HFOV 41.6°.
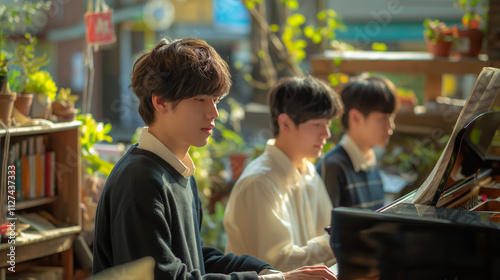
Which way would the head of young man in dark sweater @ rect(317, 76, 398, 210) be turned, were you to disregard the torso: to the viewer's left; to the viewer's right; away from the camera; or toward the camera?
to the viewer's right

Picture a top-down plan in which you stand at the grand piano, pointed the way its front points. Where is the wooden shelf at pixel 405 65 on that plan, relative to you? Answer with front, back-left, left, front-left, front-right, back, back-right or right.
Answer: right

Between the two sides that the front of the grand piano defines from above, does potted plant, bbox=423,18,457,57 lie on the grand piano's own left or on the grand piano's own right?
on the grand piano's own right

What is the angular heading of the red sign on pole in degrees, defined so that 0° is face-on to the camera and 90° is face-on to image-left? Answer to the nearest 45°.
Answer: approximately 0°

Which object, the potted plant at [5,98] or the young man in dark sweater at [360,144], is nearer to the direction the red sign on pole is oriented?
the potted plant

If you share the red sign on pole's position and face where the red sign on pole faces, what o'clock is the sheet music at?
The sheet music is roughly at 11 o'clock from the red sign on pole.

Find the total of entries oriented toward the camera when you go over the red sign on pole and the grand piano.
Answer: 1

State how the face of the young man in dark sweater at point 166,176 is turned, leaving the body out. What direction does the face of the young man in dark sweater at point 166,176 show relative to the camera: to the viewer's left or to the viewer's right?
to the viewer's right

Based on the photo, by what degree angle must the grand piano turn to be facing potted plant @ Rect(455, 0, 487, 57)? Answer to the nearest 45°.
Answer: approximately 90° to its right

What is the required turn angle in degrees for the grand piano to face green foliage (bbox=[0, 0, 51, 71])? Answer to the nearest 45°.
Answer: approximately 45° to its right

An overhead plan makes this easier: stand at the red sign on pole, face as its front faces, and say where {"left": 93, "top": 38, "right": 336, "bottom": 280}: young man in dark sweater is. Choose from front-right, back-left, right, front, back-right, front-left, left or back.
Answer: front

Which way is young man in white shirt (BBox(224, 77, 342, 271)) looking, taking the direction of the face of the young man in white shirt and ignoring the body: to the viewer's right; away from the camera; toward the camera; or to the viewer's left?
to the viewer's right

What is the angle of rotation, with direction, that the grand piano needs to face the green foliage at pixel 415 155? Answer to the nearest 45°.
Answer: approximately 90° to its right

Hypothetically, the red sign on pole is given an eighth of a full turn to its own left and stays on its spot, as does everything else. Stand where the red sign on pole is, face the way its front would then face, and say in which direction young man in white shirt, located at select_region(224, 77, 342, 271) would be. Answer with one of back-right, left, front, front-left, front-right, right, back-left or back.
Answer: front

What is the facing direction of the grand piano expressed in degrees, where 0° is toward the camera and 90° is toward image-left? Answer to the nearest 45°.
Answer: approximately 90°
